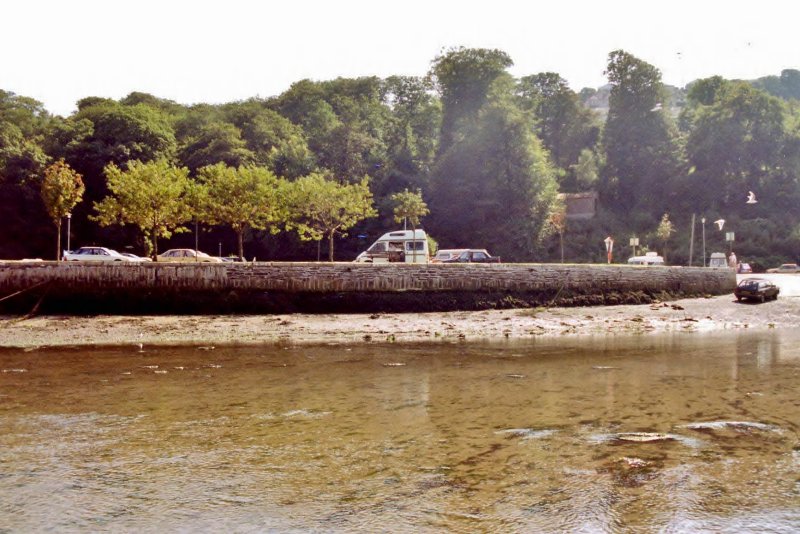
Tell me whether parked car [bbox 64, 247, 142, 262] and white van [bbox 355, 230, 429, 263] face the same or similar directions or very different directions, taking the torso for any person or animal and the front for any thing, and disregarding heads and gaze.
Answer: very different directions

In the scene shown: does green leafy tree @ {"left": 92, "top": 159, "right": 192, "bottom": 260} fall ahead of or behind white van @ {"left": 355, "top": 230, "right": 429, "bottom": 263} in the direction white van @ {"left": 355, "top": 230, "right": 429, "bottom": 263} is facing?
ahead

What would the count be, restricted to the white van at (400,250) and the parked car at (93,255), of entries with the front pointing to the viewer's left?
1

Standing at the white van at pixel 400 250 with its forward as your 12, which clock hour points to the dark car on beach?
The dark car on beach is roughly at 7 o'clock from the white van.

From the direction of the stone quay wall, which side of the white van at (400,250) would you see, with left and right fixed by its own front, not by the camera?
left

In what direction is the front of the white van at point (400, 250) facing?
to the viewer's left

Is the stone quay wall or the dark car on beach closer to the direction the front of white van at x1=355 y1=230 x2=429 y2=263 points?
the stone quay wall

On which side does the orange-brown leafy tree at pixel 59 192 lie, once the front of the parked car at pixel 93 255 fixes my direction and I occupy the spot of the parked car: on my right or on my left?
on my right

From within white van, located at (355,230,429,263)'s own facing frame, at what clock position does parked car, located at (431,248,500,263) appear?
The parked car is roughly at 5 o'clock from the white van.
